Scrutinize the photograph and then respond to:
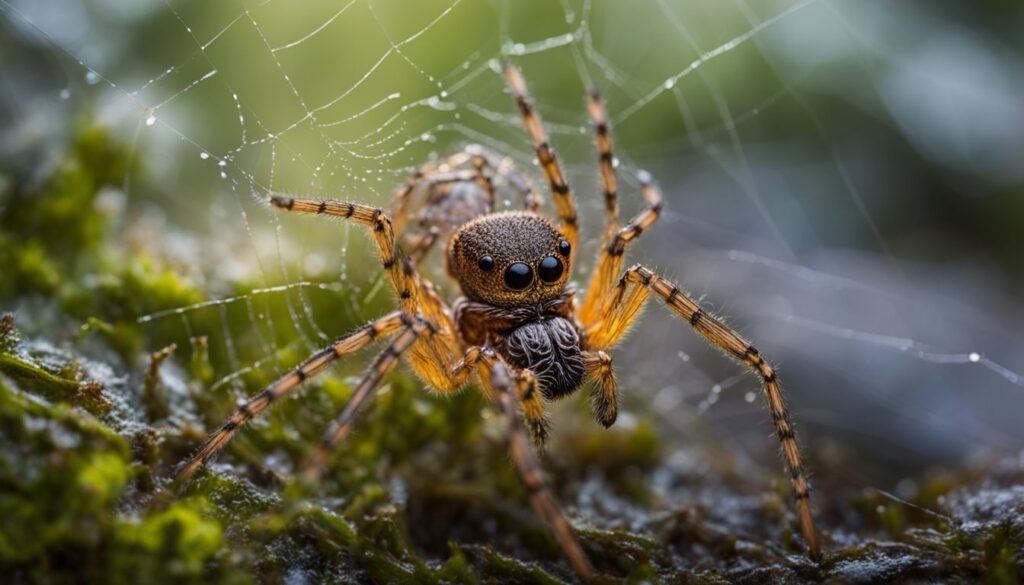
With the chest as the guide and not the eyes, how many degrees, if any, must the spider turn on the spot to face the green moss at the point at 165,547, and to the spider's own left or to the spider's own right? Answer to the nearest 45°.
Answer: approximately 90° to the spider's own right
